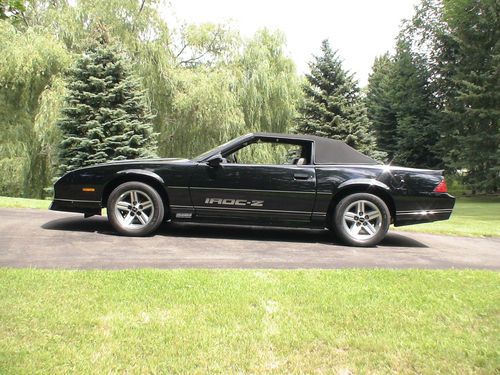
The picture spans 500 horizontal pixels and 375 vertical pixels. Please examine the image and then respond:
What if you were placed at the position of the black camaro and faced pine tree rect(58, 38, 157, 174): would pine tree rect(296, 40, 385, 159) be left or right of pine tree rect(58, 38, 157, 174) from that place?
right

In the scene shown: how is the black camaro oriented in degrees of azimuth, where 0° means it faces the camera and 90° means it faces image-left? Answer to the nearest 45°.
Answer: approximately 90°

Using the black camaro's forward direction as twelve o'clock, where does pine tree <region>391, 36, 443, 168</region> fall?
The pine tree is roughly at 4 o'clock from the black camaro.

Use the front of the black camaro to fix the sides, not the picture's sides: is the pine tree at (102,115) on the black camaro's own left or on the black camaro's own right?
on the black camaro's own right

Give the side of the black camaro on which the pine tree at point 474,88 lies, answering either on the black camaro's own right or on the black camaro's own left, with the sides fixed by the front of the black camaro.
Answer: on the black camaro's own right

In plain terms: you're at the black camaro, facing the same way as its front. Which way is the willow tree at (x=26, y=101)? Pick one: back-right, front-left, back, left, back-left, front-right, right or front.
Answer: front-right

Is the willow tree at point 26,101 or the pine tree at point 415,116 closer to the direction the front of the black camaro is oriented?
the willow tree

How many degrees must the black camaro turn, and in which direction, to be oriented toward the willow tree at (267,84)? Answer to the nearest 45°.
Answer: approximately 90° to its right

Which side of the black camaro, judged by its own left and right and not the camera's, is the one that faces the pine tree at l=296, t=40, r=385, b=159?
right
